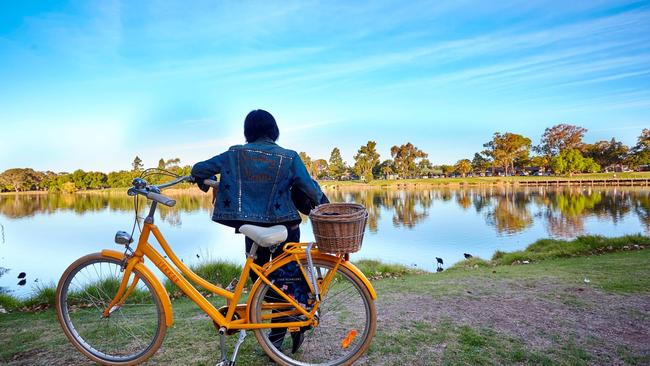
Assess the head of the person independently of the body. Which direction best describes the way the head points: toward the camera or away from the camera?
away from the camera

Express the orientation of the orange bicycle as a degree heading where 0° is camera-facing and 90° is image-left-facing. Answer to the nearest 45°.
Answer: approximately 90°

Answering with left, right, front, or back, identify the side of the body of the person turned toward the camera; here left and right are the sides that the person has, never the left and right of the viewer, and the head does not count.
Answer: back
